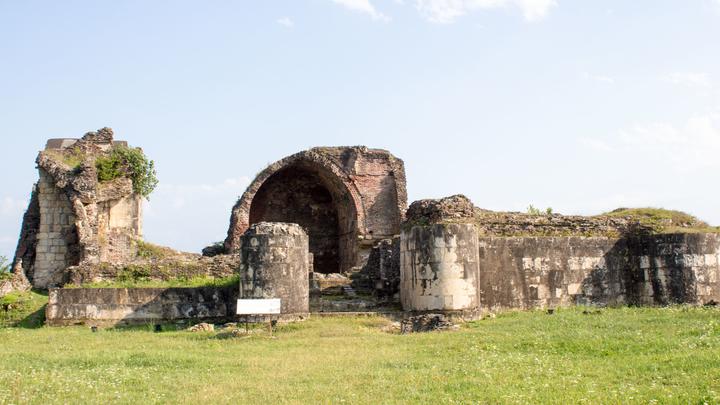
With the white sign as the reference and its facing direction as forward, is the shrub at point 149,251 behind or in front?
behind

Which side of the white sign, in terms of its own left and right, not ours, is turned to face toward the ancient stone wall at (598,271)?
left

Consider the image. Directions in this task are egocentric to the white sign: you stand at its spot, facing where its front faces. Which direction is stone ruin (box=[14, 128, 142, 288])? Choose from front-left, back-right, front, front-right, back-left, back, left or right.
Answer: back-right

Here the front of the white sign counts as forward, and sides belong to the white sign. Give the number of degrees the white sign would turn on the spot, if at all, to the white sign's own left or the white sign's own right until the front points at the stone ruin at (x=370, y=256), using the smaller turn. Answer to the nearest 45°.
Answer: approximately 135° to the white sign's own left

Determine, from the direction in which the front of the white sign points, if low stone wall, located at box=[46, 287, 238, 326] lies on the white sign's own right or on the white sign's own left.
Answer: on the white sign's own right

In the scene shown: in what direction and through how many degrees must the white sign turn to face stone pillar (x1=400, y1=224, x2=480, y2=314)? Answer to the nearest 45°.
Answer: approximately 90° to its left

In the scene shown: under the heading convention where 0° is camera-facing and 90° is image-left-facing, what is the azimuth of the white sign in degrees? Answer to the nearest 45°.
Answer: approximately 0°
